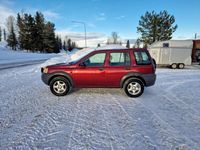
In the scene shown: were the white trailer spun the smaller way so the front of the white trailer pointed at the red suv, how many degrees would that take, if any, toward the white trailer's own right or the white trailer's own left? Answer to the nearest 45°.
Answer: approximately 90° to the white trailer's own left

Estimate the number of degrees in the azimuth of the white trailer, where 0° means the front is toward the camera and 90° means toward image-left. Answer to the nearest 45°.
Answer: approximately 90°

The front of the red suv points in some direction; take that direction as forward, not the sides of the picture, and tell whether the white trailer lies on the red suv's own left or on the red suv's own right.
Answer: on the red suv's own right

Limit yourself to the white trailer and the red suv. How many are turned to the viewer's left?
2

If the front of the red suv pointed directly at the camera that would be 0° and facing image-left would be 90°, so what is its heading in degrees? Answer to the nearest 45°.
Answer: approximately 90°
